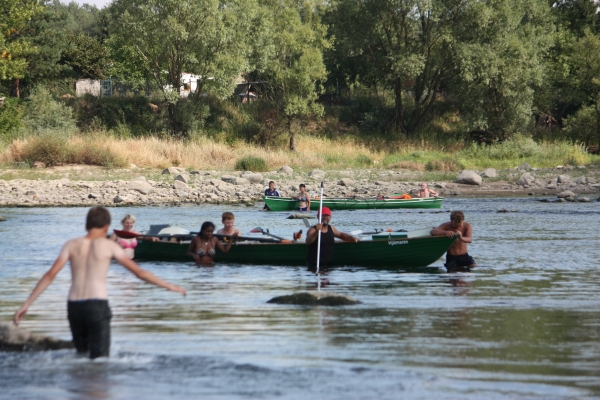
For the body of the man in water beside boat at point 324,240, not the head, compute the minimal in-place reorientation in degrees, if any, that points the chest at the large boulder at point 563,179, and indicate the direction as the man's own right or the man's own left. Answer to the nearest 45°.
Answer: approximately 135° to the man's own left

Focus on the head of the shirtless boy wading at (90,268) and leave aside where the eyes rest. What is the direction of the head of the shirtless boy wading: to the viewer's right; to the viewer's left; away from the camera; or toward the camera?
away from the camera

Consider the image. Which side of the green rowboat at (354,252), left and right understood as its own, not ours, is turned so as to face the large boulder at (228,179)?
left

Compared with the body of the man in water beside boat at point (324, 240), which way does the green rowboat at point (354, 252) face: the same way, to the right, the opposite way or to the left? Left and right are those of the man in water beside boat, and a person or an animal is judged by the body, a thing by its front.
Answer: to the left

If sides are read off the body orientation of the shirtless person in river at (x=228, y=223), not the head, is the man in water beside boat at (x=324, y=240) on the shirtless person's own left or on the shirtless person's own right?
on the shirtless person's own left

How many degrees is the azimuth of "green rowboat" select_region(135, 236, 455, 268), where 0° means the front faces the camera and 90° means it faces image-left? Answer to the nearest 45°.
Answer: approximately 270°

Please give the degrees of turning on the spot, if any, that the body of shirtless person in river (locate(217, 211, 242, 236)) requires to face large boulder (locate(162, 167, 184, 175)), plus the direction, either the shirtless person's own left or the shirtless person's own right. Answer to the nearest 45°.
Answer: approximately 180°

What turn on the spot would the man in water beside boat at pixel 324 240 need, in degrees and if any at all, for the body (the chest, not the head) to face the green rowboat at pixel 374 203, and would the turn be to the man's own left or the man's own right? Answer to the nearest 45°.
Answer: approximately 180°

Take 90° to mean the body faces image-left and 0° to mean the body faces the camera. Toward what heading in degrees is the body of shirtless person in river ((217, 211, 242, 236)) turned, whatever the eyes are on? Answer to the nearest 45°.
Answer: approximately 0°

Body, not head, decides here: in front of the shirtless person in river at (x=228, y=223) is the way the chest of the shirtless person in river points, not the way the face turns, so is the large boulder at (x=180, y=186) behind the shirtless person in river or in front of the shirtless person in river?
behind

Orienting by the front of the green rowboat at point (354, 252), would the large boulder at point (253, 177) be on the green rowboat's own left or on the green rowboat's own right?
on the green rowboat's own left

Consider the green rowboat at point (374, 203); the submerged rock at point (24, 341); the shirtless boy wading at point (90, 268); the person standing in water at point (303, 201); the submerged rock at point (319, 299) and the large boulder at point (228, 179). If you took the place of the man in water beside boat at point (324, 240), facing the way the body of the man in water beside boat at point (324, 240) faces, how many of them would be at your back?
3

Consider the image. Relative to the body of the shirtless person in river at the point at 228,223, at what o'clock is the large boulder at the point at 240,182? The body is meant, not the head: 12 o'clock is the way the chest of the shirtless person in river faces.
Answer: The large boulder is roughly at 6 o'clock from the shirtless person in river.

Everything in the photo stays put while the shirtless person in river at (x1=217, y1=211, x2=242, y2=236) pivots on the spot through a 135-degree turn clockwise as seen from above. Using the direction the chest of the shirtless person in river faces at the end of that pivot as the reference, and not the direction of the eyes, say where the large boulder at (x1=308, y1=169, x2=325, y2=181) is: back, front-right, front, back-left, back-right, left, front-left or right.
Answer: front-right
